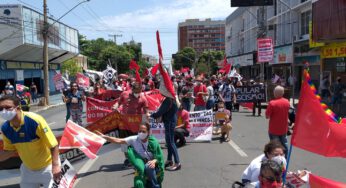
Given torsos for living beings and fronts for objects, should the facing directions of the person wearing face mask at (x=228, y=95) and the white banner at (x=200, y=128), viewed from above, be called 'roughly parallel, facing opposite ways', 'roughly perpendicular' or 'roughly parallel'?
roughly parallel

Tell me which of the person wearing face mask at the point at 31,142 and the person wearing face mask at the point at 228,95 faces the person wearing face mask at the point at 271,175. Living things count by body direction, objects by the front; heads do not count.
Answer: the person wearing face mask at the point at 228,95

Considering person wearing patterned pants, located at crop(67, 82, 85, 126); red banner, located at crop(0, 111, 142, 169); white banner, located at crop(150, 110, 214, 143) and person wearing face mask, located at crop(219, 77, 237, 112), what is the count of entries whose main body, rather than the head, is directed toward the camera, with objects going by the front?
4

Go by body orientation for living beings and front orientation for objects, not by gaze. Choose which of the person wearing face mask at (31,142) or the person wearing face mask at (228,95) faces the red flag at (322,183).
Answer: the person wearing face mask at (228,95)

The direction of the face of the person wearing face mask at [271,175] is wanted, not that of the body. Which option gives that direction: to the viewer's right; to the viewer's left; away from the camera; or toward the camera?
toward the camera

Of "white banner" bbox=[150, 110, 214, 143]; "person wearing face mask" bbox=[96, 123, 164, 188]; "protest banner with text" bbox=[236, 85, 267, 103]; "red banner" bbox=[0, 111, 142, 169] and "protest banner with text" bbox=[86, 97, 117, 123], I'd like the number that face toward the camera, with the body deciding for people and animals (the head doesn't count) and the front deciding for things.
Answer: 5

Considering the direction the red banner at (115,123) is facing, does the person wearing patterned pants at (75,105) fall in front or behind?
behind

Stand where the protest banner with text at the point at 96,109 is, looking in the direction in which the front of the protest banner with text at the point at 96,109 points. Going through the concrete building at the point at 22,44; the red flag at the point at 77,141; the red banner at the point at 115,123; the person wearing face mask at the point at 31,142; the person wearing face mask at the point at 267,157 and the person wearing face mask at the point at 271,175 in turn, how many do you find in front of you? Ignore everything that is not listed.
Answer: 5

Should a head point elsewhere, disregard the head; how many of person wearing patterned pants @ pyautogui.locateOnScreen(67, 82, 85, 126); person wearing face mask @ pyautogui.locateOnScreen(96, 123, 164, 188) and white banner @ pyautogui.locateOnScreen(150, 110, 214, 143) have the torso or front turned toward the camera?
3

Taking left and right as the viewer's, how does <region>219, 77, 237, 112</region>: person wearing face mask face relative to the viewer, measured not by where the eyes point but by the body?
facing the viewer

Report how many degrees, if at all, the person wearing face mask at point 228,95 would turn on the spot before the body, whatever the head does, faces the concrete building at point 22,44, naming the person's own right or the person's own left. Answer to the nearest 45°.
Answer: approximately 135° to the person's own right

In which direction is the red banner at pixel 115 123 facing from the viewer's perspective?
toward the camera

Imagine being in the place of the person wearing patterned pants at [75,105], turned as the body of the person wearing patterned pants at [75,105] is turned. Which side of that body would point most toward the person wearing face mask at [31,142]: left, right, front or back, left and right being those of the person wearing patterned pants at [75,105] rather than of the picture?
front

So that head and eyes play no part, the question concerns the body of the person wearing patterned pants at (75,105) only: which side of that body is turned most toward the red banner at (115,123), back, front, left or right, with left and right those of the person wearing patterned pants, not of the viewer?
front

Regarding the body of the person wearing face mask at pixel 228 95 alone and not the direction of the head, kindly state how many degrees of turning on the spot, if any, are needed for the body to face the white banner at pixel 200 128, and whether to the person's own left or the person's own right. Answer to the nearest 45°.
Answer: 0° — they already face it

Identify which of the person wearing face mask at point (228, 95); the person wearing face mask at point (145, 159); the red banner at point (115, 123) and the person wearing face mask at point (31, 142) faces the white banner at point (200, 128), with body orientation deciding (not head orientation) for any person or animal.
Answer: the person wearing face mask at point (228, 95)

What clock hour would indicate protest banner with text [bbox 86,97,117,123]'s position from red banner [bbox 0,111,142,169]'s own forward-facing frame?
The protest banner with text is roughly at 6 o'clock from the red banner.

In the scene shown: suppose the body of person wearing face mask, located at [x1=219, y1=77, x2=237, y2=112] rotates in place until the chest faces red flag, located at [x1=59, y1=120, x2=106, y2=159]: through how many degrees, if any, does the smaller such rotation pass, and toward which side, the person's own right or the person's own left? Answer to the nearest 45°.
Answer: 0° — they already face it

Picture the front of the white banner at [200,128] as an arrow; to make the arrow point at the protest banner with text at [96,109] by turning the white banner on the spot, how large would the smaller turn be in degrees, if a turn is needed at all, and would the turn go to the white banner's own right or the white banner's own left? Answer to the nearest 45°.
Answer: approximately 135° to the white banner's own right

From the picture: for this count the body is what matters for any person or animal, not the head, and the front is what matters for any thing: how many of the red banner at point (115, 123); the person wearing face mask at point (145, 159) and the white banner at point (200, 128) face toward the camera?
3
